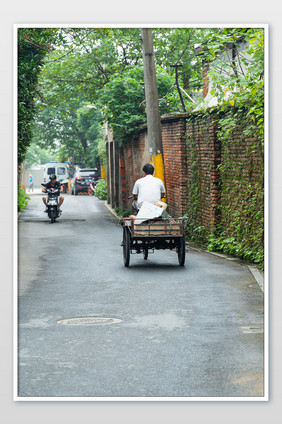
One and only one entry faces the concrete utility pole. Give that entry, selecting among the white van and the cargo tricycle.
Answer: the cargo tricycle

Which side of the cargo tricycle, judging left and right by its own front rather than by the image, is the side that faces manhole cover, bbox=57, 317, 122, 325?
back

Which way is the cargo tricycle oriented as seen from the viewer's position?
away from the camera

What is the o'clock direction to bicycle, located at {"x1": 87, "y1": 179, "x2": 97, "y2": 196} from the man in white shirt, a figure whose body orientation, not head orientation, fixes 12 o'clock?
The bicycle is roughly at 12 o'clock from the man in white shirt.

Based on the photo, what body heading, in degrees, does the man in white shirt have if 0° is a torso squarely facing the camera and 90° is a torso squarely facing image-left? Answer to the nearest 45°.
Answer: approximately 180°

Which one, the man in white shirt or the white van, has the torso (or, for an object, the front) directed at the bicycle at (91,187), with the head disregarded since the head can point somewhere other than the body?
the man in white shirt

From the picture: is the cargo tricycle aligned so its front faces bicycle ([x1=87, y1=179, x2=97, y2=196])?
yes

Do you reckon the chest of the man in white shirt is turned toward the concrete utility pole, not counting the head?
yes
